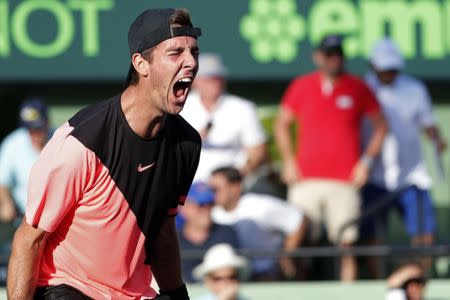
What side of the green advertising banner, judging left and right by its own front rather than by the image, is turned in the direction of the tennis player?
front

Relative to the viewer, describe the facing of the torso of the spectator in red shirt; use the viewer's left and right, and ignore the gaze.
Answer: facing the viewer

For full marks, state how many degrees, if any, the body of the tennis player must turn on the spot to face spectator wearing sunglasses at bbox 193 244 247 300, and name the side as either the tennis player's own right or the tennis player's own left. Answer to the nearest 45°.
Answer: approximately 135° to the tennis player's own left

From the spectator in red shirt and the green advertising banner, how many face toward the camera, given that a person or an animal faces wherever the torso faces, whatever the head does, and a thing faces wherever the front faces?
2
